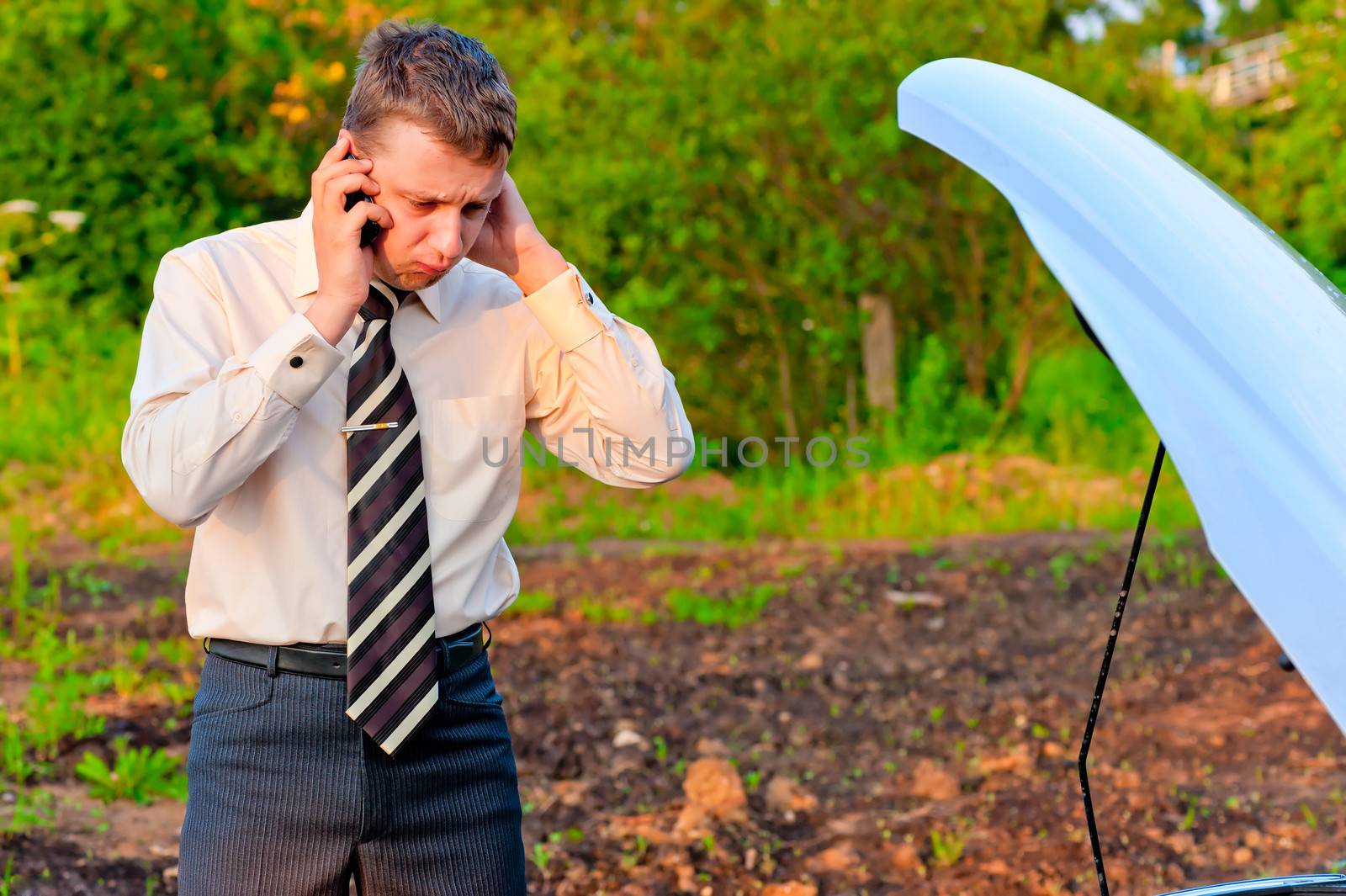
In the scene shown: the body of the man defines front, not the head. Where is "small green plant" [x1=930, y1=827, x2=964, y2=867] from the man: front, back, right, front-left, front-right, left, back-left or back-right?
back-left

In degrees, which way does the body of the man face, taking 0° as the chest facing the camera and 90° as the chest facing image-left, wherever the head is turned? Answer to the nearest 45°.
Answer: approximately 0°

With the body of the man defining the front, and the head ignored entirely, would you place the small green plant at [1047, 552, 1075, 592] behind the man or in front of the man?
behind

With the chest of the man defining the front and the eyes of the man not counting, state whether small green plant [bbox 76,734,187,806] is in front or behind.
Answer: behind
